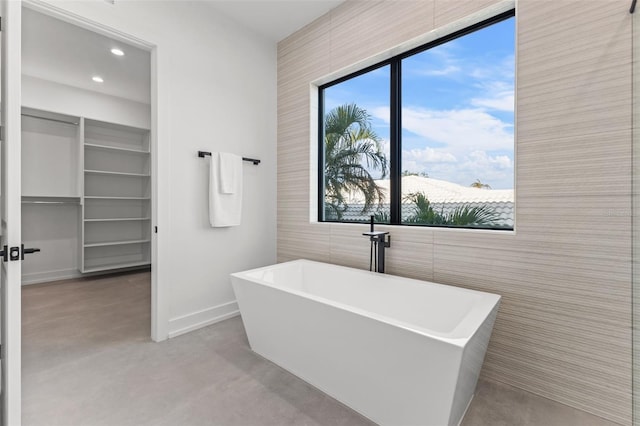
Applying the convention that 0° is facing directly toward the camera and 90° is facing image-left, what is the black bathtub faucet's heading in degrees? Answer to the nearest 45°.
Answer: approximately 45°

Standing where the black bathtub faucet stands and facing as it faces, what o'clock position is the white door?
The white door is roughly at 12 o'clock from the black bathtub faucet.
